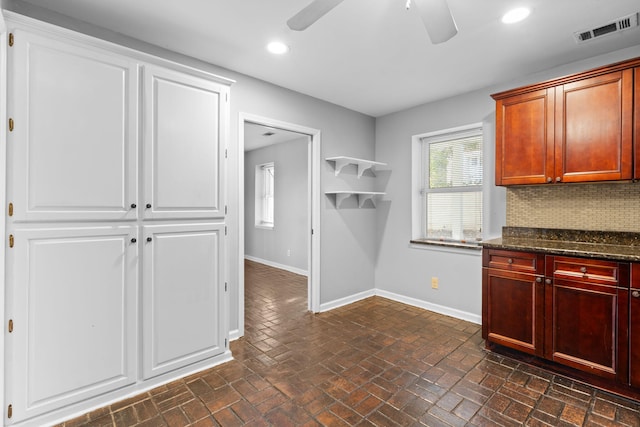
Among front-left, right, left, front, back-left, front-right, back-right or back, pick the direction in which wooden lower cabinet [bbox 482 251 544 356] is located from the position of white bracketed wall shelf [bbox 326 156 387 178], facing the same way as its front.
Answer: front

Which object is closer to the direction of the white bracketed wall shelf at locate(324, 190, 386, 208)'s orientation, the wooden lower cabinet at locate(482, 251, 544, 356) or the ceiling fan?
the wooden lower cabinet

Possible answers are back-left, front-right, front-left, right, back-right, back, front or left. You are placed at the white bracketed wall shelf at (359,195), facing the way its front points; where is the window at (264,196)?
back

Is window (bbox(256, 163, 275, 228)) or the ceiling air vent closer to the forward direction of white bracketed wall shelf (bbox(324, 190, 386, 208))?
the ceiling air vent

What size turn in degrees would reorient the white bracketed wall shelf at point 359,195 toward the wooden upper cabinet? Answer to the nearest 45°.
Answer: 0° — it already faces it

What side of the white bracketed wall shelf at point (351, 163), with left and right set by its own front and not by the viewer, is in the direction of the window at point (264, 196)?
back

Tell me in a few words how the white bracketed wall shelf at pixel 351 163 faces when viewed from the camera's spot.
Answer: facing the viewer and to the right of the viewer

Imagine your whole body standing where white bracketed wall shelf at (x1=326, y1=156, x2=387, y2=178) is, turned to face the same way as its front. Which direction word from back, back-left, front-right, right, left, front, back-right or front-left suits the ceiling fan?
front-right

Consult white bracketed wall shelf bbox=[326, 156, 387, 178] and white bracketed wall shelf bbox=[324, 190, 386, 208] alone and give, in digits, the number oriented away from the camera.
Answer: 0

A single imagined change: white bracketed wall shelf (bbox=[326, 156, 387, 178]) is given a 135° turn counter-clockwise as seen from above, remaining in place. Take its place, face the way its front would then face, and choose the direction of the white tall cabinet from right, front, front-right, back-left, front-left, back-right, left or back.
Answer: back-left

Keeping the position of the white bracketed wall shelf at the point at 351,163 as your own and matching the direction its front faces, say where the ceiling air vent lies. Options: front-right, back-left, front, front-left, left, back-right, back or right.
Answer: front

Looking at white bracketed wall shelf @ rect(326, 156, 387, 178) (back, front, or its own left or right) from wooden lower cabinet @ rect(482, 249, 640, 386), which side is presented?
front
